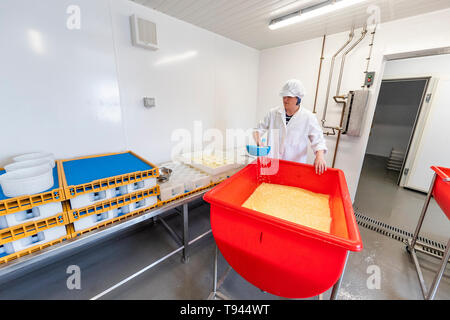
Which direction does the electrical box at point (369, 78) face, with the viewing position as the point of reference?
facing the viewer and to the left of the viewer

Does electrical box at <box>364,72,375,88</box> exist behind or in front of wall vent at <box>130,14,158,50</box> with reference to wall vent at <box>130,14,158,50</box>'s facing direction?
in front

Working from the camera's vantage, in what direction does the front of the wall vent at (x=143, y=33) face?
facing the viewer and to the right of the viewer

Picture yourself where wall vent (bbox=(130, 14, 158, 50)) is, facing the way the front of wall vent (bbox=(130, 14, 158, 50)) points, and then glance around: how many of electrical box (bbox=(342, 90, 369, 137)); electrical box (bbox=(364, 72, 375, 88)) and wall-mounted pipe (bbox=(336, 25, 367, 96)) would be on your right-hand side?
0

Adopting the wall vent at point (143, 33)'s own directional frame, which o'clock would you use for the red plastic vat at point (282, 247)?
The red plastic vat is roughly at 1 o'clock from the wall vent.

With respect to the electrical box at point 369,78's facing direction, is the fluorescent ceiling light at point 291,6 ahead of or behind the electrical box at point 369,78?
ahead

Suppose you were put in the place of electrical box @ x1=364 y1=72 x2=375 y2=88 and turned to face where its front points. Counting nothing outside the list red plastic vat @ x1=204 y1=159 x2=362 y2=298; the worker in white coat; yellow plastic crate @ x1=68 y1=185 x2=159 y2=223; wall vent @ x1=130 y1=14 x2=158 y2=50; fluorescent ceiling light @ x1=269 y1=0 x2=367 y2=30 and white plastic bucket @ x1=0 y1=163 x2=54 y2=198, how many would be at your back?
0

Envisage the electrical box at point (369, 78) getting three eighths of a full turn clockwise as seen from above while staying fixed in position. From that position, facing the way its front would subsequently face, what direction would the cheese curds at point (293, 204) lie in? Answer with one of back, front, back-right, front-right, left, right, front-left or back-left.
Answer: back

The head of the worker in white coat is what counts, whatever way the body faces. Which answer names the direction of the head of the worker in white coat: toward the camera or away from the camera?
toward the camera

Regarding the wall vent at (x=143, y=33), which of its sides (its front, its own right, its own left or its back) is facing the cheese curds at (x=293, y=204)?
front

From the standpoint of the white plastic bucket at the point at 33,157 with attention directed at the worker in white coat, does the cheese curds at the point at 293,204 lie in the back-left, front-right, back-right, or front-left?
front-right

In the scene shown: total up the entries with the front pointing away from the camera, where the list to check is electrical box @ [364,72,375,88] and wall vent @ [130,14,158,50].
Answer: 0

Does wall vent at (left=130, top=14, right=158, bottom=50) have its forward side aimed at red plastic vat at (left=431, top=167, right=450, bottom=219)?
yes
